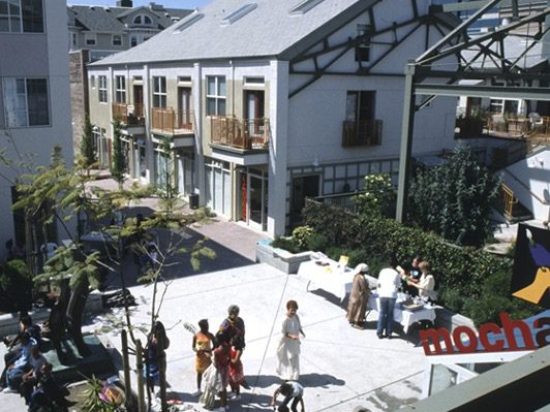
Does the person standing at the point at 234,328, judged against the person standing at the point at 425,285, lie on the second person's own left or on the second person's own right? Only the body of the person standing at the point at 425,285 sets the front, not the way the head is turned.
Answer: on the second person's own left

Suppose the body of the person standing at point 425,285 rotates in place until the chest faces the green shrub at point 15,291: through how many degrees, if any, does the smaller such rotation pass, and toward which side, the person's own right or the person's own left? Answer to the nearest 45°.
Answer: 0° — they already face it

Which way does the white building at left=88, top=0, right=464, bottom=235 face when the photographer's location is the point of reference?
facing the viewer and to the left of the viewer

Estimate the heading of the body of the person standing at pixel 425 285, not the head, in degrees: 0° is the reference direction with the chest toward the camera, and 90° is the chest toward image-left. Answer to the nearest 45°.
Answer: approximately 90°

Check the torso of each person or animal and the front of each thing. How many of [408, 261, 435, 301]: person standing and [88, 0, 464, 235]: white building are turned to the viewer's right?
0

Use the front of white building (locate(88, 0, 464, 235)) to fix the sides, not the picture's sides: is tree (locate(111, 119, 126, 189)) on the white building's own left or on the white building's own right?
on the white building's own right

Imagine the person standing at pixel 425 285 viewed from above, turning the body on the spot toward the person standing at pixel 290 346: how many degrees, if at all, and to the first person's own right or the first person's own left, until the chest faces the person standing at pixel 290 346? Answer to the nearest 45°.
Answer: approximately 45° to the first person's own left

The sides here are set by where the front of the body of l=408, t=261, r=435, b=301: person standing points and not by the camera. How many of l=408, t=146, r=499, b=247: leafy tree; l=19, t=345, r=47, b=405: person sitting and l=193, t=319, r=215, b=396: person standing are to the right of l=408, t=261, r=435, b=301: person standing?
1

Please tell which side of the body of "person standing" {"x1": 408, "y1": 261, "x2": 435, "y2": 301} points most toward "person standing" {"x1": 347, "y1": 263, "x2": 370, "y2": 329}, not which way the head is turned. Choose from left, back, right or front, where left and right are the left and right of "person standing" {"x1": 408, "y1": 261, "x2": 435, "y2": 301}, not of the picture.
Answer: front

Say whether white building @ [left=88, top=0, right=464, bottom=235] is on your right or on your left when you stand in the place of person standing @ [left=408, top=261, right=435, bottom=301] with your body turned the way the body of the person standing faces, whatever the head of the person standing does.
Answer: on your right

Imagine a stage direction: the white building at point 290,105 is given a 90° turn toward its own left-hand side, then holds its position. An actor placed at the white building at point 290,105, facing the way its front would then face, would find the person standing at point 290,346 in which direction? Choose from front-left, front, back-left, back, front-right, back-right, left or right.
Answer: front-right

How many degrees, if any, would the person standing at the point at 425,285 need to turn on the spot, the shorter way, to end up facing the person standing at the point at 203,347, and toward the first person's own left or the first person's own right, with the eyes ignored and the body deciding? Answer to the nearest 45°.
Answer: approximately 45° to the first person's own left

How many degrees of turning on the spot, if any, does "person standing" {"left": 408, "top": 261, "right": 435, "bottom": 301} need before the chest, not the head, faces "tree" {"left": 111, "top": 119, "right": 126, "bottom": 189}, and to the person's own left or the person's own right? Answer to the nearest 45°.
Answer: approximately 45° to the person's own right

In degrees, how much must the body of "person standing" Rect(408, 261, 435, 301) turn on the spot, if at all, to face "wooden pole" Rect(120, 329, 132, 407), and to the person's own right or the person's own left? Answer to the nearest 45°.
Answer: approximately 45° to the person's own left

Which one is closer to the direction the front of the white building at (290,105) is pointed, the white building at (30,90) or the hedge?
the white building
